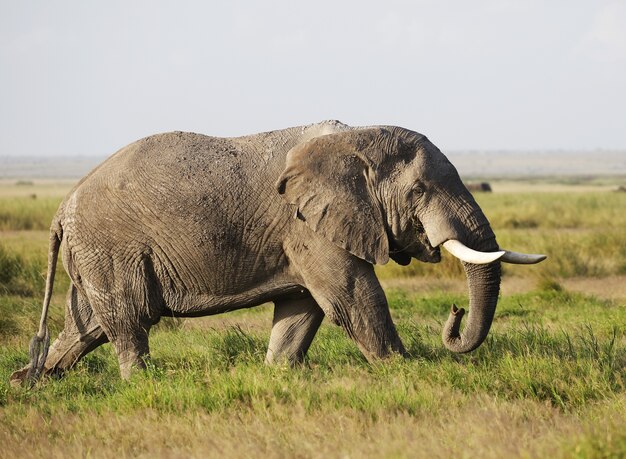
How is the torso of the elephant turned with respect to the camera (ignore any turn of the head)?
to the viewer's right
